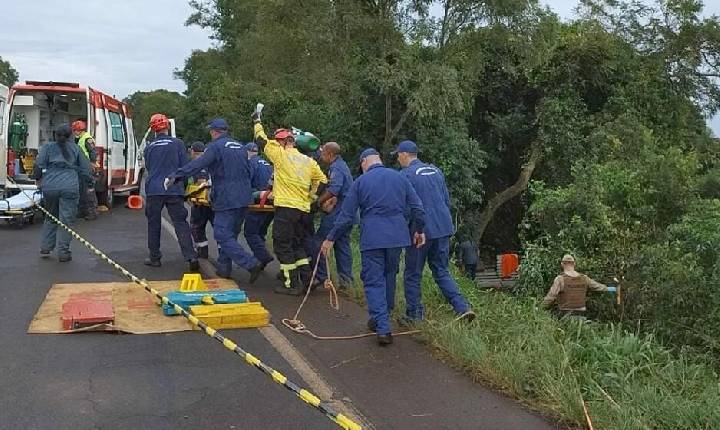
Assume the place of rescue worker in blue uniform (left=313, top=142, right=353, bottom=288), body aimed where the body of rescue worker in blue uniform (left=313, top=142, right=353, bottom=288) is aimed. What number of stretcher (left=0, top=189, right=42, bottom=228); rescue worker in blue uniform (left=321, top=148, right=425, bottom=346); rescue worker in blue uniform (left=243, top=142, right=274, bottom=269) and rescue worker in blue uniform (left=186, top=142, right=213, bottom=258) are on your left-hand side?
1

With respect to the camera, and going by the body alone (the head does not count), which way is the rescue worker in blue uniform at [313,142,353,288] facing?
to the viewer's left

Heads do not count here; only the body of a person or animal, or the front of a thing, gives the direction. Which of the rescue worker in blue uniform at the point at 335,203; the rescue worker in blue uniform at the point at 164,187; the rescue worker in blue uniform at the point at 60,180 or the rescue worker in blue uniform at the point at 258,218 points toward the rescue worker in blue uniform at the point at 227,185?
the rescue worker in blue uniform at the point at 335,203

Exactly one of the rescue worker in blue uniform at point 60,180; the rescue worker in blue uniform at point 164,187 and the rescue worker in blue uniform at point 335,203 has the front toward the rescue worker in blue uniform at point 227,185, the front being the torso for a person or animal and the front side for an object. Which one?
the rescue worker in blue uniform at point 335,203

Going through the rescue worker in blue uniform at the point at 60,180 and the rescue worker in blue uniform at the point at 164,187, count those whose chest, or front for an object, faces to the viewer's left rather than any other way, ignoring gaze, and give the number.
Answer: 0

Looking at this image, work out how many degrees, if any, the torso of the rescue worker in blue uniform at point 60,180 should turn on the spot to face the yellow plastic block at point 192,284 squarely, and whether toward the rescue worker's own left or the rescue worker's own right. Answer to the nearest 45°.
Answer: approximately 135° to the rescue worker's own right

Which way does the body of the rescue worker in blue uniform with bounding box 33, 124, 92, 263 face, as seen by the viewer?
away from the camera

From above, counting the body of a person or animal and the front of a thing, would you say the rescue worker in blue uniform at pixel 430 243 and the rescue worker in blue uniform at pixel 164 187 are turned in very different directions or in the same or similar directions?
same or similar directions

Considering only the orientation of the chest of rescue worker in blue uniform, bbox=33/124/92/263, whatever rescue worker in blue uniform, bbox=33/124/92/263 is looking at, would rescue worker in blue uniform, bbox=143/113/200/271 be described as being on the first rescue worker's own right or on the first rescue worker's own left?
on the first rescue worker's own right

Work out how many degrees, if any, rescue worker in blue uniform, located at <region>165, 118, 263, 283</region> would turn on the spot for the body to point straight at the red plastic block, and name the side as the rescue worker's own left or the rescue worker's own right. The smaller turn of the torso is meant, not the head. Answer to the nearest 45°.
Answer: approximately 90° to the rescue worker's own left

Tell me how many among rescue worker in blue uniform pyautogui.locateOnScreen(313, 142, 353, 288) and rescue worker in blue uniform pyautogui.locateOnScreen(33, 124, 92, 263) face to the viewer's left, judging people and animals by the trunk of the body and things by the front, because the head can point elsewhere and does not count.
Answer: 1

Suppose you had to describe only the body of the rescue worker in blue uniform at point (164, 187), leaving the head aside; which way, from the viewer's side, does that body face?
away from the camera

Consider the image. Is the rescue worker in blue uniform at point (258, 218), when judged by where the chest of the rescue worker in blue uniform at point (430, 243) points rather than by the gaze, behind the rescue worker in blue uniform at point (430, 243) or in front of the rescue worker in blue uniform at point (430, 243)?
in front

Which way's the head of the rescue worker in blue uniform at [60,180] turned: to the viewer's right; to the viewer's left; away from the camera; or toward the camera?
away from the camera
